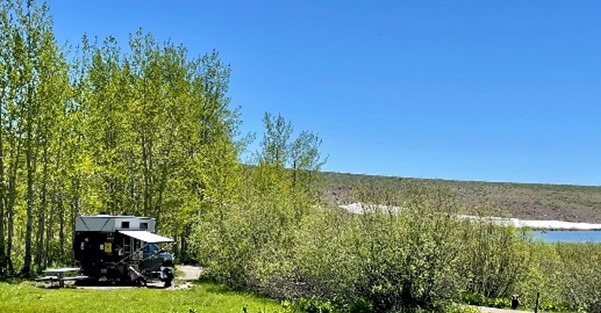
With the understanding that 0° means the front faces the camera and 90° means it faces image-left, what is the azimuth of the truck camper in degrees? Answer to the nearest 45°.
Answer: approximately 225°
